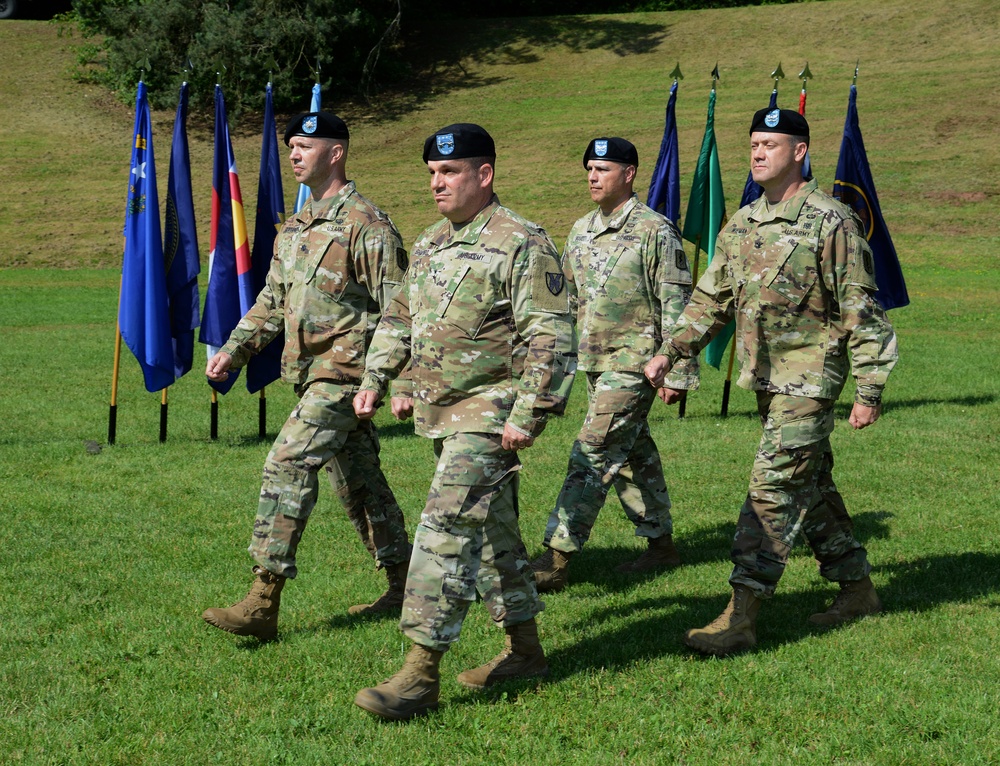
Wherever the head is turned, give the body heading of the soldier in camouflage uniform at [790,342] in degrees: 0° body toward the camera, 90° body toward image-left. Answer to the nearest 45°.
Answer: approximately 45°

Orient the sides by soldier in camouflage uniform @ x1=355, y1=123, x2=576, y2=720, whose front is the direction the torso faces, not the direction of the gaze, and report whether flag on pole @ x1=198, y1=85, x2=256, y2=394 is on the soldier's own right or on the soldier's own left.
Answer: on the soldier's own right

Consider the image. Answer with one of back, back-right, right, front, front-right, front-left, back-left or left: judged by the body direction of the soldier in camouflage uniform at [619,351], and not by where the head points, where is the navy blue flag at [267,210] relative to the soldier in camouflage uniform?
right

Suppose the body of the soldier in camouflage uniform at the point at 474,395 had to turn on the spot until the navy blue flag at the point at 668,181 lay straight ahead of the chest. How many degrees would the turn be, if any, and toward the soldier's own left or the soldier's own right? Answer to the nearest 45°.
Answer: approximately 135° to the soldier's own right

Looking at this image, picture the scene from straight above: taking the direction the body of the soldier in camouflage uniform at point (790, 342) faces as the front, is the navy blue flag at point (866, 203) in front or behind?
behind

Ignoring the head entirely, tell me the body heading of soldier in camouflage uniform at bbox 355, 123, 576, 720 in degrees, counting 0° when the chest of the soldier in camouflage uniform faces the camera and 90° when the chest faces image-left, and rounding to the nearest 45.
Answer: approximately 45°

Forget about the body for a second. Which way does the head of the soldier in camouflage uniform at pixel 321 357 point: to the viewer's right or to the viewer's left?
to the viewer's left

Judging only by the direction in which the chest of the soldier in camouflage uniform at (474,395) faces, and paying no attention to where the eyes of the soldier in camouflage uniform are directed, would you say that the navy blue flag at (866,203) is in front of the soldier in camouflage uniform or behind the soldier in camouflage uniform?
behind

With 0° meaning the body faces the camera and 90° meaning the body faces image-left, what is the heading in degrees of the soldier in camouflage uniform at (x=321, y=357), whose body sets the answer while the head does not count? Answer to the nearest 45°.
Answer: approximately 45°

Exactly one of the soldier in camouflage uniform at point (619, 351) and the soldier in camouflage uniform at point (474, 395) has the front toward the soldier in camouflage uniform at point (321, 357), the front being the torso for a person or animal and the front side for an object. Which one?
the soldier in camouflage uniform at point (619, 351)
